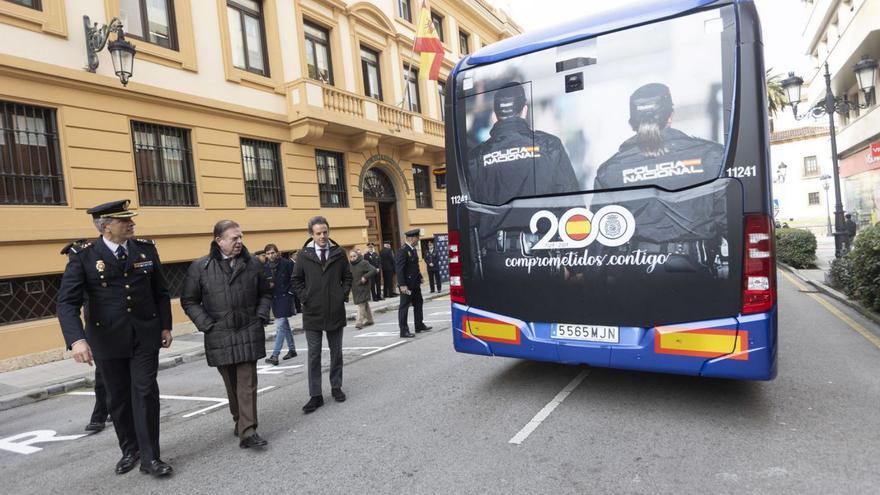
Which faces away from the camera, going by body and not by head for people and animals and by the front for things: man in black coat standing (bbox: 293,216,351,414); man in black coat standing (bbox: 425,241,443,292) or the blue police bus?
the blue police bus

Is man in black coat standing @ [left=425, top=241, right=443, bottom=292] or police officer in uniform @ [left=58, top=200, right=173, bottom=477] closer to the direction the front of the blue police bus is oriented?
the man in black coat standing

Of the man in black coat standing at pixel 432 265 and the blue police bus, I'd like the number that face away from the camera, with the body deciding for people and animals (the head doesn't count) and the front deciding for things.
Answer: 1

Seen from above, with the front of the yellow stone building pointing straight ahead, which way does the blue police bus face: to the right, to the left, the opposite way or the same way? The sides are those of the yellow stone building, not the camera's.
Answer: to the left

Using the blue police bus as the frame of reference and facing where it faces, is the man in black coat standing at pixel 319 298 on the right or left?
on its left

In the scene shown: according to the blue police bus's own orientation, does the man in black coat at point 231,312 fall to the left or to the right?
on its left

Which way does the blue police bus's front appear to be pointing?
away from the camera

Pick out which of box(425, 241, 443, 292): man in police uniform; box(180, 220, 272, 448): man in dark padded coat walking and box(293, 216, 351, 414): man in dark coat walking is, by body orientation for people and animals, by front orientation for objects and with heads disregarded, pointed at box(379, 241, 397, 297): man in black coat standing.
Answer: box(425, 241, 443, 292): man in police uniform

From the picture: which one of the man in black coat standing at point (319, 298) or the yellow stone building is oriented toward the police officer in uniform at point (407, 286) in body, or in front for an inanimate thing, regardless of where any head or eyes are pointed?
the yellow stone building

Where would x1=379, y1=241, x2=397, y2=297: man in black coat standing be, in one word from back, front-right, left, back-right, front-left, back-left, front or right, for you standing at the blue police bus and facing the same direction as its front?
front-left
